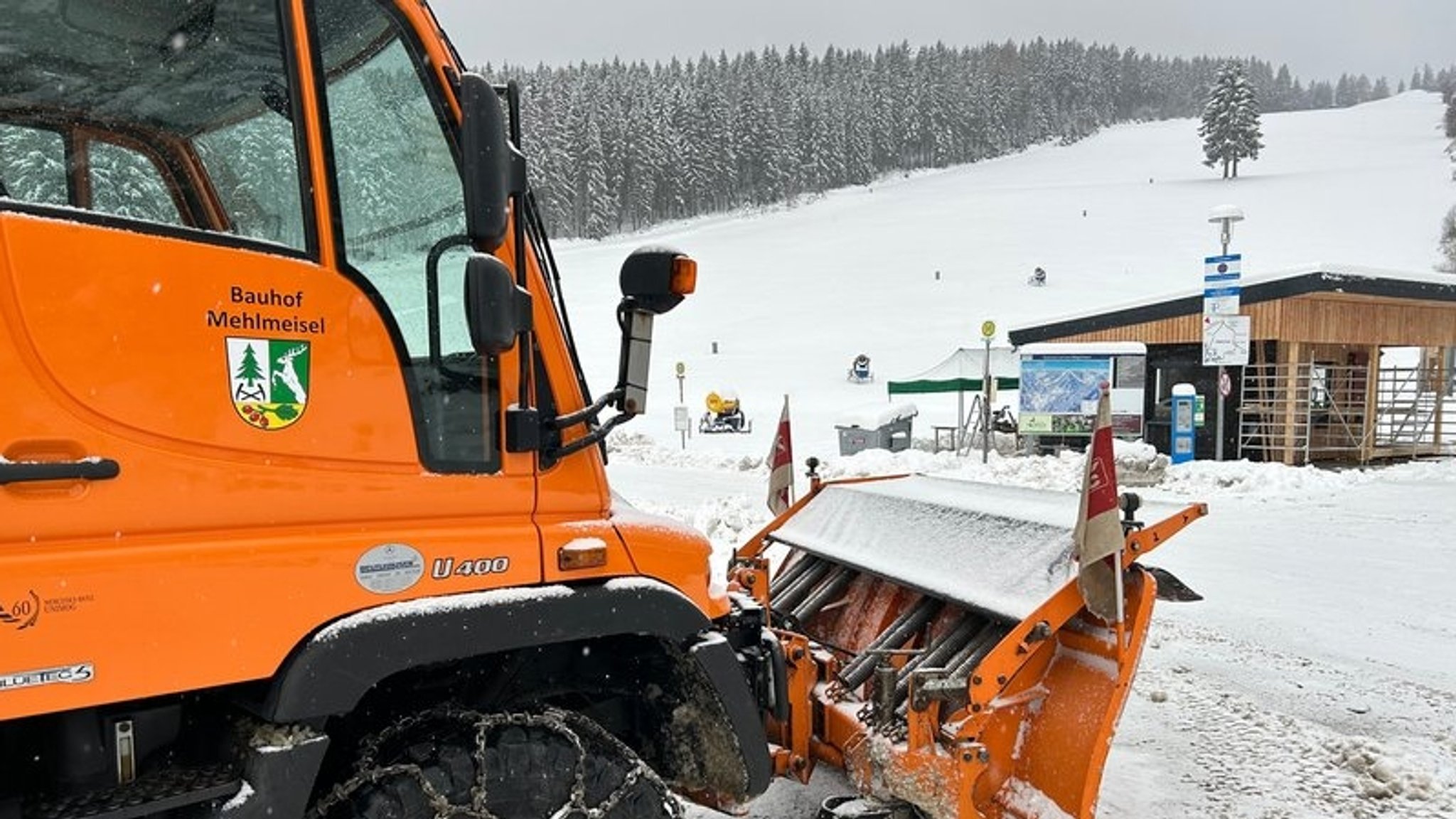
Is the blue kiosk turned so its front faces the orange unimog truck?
yes

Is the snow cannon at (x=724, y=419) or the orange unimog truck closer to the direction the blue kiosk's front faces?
the orange unimog truck

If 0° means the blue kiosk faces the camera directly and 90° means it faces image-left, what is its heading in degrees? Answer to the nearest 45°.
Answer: approximately 0°
